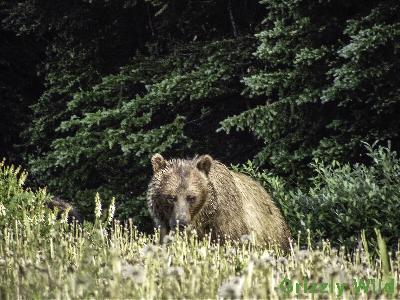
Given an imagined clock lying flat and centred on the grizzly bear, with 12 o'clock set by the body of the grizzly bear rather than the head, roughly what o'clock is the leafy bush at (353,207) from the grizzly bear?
The leafy bush is roughly at 7 o'clock from the grizzly bear.

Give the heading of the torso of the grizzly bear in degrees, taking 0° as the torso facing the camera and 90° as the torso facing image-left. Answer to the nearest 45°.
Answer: approximately 45°
